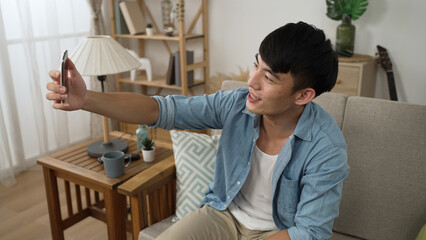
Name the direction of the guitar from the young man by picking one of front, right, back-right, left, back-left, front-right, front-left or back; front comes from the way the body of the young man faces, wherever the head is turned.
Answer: back

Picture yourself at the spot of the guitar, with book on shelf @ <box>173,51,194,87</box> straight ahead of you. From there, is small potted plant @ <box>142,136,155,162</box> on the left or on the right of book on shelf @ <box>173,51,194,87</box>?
left

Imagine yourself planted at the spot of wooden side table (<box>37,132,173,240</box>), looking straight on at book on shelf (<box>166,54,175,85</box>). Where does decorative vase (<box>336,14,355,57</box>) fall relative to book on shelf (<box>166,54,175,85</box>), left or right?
right

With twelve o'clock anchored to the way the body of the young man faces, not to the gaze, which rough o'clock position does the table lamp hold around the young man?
The table lamp is roughly at 3 o'clock from the young man.

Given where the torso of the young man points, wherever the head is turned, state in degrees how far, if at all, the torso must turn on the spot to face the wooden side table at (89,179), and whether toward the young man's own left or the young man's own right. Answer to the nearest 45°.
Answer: approximately 90° to the young man's own right

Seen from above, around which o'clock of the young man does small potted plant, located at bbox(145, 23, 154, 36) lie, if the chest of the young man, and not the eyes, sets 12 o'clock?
The small potted plant is roughly at 4 o'clock from the young man.

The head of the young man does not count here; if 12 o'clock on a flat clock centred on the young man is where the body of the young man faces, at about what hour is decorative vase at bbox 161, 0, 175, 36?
The decorative vase is roughly at 4 o'clock from the young man.

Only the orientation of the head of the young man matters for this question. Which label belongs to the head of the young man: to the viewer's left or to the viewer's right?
to the viewer's left

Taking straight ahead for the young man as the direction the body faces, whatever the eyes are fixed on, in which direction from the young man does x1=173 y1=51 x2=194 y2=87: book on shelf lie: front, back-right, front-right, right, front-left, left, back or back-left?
back-right

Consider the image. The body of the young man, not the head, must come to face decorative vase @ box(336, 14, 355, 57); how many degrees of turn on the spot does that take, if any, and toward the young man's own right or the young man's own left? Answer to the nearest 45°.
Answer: approximately 180°

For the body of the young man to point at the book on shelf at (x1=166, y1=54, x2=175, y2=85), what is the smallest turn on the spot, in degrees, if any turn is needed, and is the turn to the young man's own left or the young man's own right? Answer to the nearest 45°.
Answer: approximately 135° to the young man's own right

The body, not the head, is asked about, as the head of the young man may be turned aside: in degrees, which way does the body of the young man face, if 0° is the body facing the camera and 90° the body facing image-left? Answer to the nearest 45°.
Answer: approximately 45°
